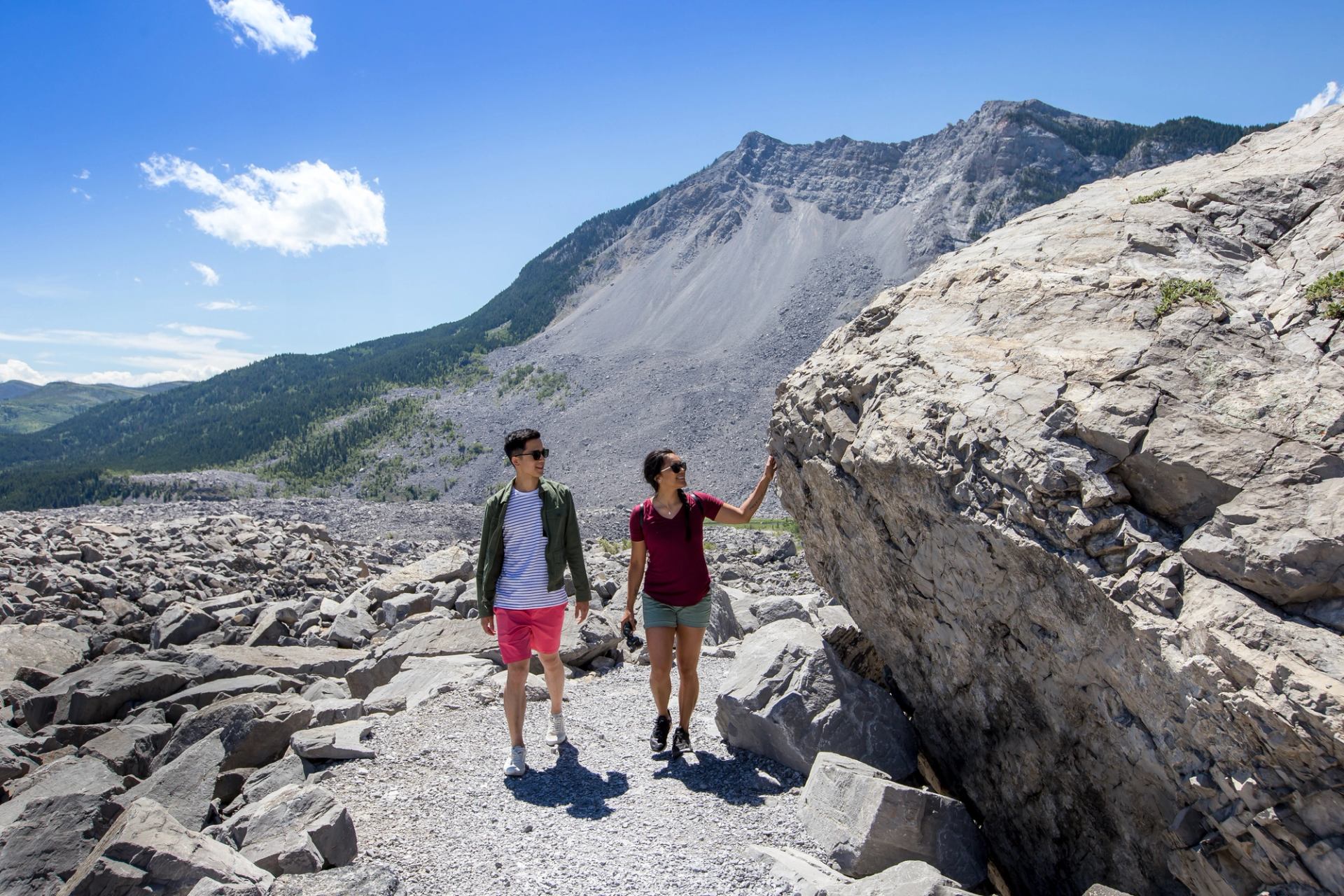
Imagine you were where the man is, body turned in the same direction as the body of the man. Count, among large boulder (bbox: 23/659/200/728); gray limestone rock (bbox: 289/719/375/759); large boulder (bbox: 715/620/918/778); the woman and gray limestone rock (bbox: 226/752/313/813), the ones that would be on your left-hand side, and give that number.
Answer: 2

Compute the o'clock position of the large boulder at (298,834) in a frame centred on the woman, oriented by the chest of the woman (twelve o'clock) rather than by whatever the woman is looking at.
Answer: The large boulder is roughly at 2 o'clock from the woman.

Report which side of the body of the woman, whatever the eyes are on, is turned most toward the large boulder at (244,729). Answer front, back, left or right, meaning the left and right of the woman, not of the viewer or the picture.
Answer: right

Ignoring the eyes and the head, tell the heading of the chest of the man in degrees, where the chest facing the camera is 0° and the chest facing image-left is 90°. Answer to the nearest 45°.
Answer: approximately 0°

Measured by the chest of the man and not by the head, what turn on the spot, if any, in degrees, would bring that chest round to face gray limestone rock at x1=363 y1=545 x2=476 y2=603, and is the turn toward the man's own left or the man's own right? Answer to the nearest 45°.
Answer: approximately 180°

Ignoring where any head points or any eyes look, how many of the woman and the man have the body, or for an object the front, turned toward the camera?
2

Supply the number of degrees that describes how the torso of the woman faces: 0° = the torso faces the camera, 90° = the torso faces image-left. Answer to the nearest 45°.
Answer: approximately 0°

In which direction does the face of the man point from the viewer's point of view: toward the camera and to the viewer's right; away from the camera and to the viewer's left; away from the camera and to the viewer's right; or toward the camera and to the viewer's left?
toward the camera and to the viewer's right
